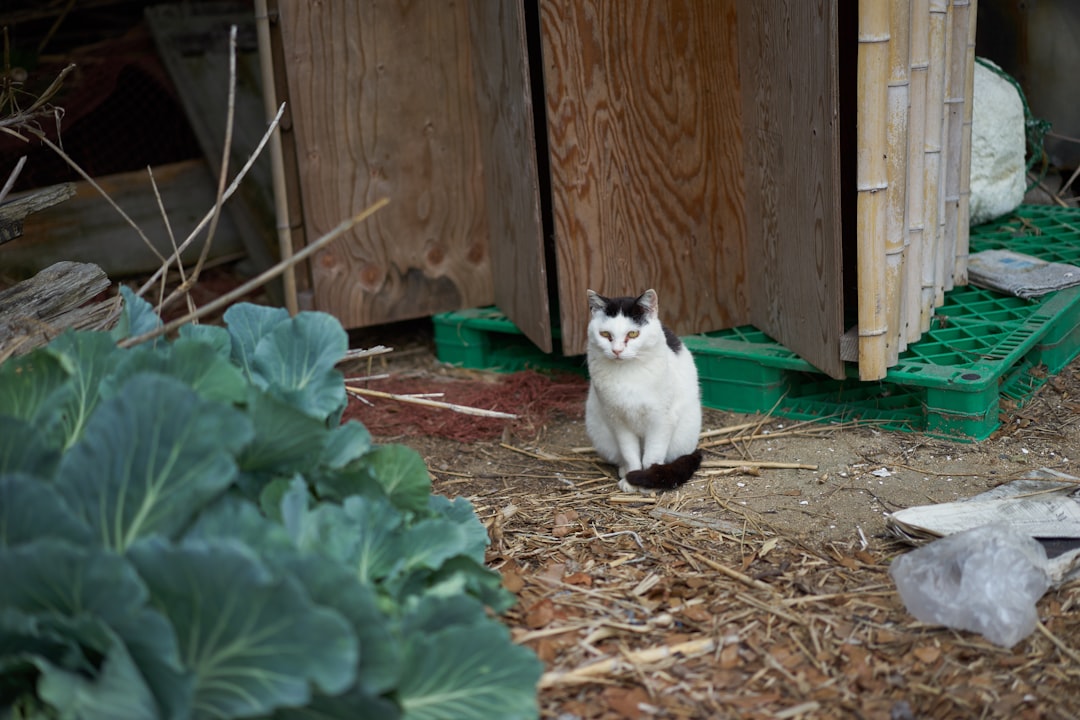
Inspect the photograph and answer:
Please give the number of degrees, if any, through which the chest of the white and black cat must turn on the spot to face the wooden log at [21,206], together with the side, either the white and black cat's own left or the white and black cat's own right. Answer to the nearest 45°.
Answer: approximately 90° to the white and black cat's own right

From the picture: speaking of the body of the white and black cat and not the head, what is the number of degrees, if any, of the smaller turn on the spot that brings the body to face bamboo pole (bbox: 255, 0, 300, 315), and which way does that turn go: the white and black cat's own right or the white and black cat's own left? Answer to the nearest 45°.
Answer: approximately 135° to the white and black cat's own right

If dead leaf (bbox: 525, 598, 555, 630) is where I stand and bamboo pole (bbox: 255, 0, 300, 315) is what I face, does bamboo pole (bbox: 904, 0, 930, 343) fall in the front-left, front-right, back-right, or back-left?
front-right

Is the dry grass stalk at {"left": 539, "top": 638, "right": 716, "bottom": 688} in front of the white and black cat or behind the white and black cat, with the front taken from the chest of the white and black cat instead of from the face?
in front

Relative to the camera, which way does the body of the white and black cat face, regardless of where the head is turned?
toward the camera

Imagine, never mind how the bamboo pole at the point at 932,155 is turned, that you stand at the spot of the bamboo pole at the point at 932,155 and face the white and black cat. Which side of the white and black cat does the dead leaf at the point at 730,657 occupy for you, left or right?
left

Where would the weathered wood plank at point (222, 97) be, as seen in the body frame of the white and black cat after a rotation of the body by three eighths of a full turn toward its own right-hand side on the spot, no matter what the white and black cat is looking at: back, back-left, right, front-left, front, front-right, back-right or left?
front

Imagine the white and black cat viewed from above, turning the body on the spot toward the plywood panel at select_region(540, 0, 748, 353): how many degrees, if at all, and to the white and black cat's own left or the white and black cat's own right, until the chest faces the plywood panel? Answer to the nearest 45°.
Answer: approximately 180°

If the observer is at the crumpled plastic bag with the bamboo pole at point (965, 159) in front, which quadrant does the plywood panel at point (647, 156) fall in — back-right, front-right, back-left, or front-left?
front-left

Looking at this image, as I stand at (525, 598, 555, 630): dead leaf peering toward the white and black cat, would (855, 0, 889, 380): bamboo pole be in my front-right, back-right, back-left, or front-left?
front-right

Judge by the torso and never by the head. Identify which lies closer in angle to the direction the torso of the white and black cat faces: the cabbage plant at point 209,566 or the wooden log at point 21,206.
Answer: the cabbage plant

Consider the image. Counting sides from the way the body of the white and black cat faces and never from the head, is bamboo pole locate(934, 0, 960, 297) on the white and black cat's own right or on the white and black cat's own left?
on the white and black cat's own left

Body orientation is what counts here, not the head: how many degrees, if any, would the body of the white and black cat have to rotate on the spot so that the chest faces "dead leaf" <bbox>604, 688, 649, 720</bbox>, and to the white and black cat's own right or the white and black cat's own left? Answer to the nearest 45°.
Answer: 0° — it already faces it

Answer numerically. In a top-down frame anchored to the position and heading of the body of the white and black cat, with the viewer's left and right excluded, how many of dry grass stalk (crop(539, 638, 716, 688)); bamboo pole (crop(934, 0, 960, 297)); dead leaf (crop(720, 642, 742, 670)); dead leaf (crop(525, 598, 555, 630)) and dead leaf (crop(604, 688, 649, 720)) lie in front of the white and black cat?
4
